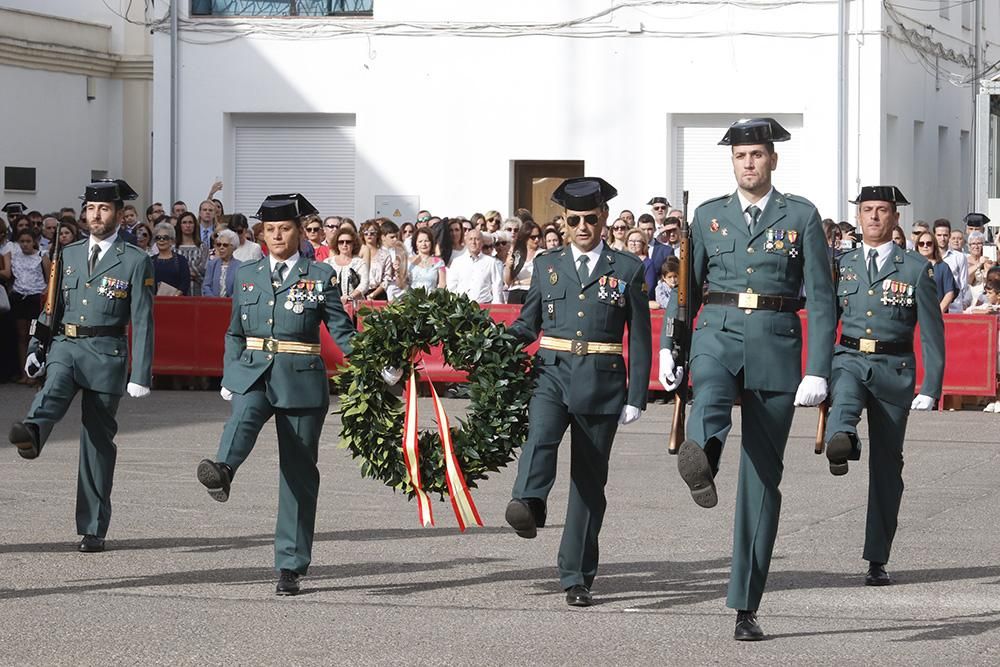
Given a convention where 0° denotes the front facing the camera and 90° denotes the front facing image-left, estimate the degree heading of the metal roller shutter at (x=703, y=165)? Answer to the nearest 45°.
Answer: approximately 0°

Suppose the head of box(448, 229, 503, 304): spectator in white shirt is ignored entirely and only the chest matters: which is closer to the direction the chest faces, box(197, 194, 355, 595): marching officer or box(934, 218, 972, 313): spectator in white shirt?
the marching officer

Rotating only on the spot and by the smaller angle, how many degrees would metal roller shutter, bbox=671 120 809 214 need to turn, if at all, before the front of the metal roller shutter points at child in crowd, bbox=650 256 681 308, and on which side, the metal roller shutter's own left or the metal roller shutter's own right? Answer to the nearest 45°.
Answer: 0° — it already faces them

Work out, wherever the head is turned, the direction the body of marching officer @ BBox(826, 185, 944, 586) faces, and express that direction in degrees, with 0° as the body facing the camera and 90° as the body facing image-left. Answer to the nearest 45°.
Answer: approximately 45°
